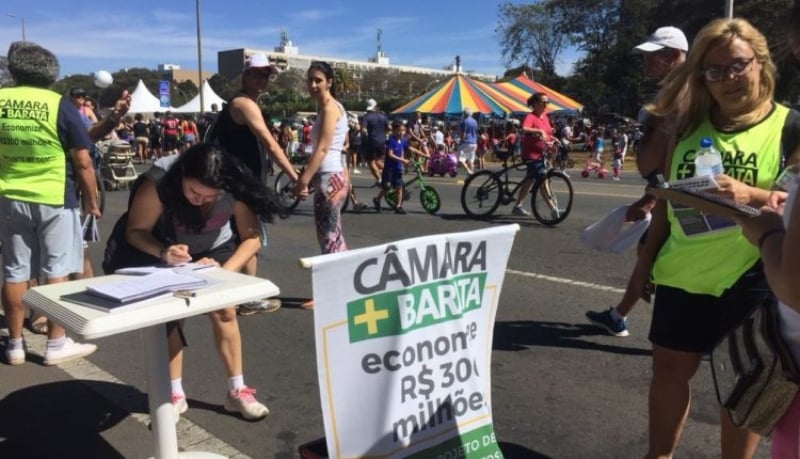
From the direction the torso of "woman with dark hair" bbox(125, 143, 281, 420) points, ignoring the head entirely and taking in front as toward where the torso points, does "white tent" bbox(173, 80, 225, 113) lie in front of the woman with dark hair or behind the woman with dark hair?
behind

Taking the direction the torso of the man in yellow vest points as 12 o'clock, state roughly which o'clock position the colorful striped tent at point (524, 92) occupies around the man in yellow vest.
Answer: The colorful striped tent is roughly at 12 o'clock from the man in yellow vest.

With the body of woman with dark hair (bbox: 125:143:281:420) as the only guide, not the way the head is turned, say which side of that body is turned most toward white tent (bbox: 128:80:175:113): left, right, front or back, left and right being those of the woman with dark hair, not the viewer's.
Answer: back

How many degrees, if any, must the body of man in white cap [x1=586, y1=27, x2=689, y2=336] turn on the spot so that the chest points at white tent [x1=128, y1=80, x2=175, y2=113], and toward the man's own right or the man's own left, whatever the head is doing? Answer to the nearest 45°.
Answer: approximately 45° to the man's own right

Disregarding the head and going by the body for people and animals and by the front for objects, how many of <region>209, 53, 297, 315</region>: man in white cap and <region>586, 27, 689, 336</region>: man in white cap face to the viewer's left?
1

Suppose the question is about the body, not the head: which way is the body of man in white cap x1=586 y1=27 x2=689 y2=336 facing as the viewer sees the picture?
to the viewer's left

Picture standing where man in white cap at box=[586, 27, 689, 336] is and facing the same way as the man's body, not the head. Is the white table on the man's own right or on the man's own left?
on the man's own left

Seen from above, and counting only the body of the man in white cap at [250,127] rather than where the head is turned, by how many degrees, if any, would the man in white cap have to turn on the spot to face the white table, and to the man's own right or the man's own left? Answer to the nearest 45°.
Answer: approximately 90° to the man's own right

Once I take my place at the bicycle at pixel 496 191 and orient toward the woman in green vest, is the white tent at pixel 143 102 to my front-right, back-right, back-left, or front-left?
back-right

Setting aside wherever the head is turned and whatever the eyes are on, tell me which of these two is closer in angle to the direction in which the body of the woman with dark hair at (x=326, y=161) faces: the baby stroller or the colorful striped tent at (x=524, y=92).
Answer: the baby stroller

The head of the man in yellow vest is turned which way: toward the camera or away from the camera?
away from the camera
